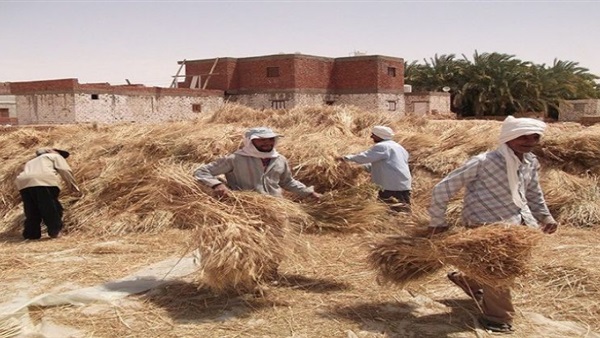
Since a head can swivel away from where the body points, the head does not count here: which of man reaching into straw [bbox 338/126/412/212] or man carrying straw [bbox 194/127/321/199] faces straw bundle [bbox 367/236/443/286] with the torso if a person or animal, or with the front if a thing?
man carrying straw [bbox 194/127/321/199]

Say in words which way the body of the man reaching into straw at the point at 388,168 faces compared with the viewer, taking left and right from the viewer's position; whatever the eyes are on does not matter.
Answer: facing away from the viewer and to the left of the viewer

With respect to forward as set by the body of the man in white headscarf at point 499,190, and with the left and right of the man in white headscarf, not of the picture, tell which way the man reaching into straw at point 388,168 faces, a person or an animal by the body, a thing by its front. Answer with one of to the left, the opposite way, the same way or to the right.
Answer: the opposite way

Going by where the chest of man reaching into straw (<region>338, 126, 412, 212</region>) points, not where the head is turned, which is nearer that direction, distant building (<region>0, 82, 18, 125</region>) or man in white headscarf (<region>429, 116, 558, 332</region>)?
the distant building

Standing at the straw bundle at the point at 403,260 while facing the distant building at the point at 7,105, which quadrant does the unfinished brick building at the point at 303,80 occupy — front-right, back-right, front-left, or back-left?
front-right

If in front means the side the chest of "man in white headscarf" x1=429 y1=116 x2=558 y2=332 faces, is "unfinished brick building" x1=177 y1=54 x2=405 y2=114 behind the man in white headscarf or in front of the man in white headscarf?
behind

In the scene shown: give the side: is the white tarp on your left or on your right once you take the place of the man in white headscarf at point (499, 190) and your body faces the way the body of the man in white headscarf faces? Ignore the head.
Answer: on your right

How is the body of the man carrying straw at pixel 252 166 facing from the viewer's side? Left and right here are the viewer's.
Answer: facing the viewer and to the right of the viewer

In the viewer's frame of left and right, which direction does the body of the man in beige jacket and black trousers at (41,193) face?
facing away from the viewer and to the right of the viewer

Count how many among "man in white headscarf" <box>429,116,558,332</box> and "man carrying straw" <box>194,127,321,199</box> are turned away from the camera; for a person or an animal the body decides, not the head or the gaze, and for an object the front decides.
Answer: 0
